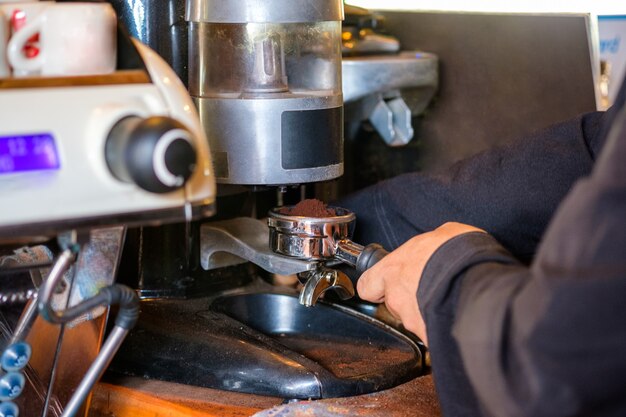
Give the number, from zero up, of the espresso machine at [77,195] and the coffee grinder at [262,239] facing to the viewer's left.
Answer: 0

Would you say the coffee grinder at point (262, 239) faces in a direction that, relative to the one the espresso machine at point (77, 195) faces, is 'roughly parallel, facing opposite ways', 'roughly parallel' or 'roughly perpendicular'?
roughly parallel

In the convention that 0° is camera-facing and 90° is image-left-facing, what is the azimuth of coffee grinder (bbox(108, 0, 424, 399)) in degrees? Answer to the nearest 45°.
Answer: approximately 315°
